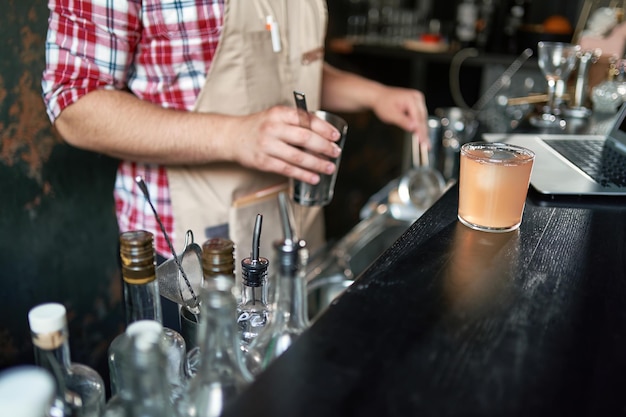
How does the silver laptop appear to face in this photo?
to the viewer's left

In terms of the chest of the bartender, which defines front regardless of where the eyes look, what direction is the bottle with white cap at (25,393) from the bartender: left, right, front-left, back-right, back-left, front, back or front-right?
front-right

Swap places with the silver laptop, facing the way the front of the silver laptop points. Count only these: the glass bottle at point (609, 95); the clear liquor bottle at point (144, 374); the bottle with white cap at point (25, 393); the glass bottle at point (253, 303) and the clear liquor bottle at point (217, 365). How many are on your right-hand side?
1

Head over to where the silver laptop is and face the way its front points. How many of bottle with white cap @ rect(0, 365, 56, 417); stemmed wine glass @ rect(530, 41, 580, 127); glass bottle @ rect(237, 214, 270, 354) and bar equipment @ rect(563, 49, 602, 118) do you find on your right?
2

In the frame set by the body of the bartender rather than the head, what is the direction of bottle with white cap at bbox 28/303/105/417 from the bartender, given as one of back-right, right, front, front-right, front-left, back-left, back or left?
front-right

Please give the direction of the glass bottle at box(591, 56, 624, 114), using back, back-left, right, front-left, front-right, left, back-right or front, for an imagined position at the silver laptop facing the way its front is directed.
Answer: right

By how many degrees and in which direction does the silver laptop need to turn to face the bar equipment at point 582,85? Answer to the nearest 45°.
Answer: approximately 90° to its right

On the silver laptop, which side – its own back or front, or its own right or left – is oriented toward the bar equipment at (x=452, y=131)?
right

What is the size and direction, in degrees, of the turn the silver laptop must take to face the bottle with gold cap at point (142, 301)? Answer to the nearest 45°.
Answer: approximately 45° to its left

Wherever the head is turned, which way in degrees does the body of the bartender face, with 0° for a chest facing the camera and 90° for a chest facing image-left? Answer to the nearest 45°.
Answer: approximately 315°

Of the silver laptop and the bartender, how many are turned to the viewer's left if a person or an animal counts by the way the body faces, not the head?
1

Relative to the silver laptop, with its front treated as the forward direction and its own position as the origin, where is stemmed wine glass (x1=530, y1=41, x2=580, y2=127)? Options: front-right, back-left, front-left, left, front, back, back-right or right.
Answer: right
